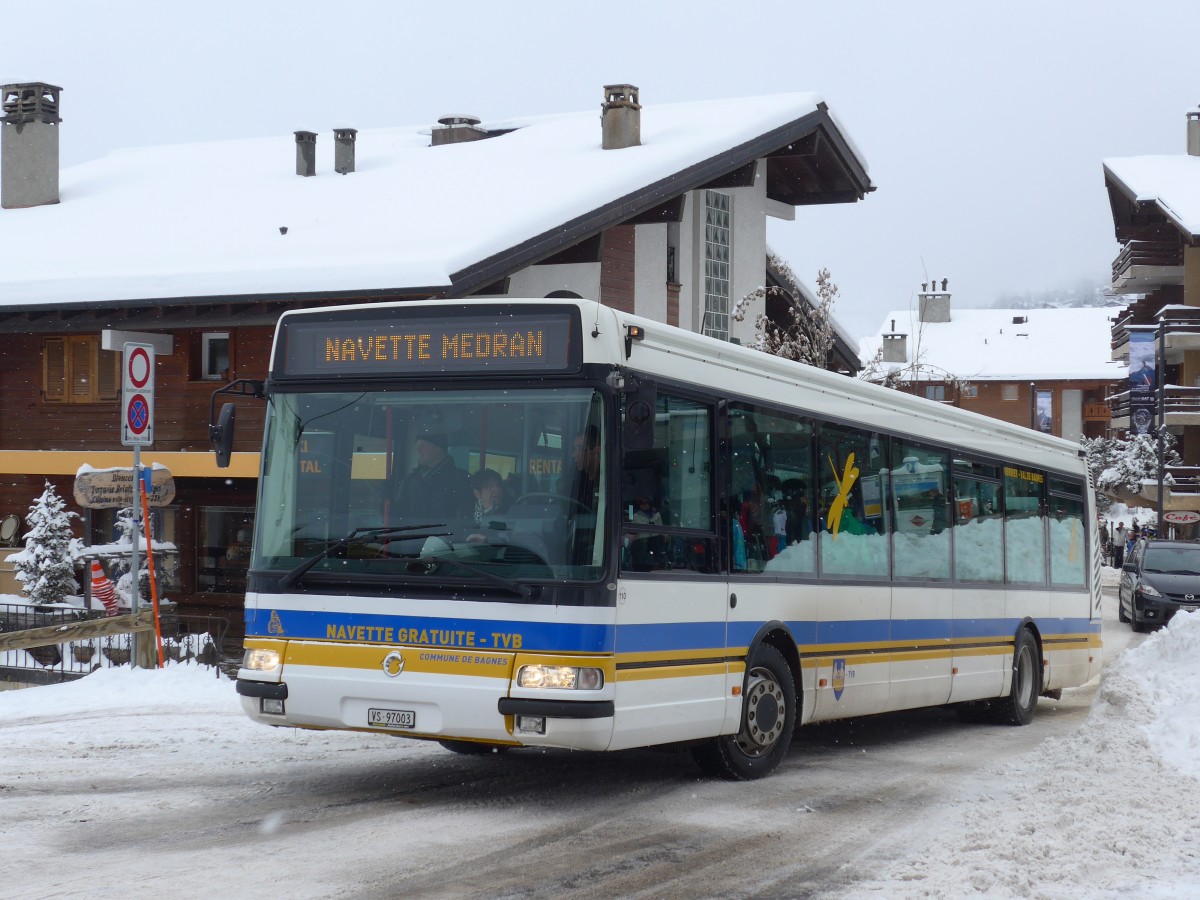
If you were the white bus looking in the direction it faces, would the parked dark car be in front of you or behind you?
behind

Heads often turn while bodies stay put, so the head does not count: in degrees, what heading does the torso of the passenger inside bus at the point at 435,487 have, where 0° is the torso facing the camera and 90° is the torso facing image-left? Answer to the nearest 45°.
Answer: approximately 45°

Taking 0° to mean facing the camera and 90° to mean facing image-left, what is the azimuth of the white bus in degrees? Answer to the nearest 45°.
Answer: approximately 45°

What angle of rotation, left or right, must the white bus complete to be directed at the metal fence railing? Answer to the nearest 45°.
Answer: approximately 90° to its right
